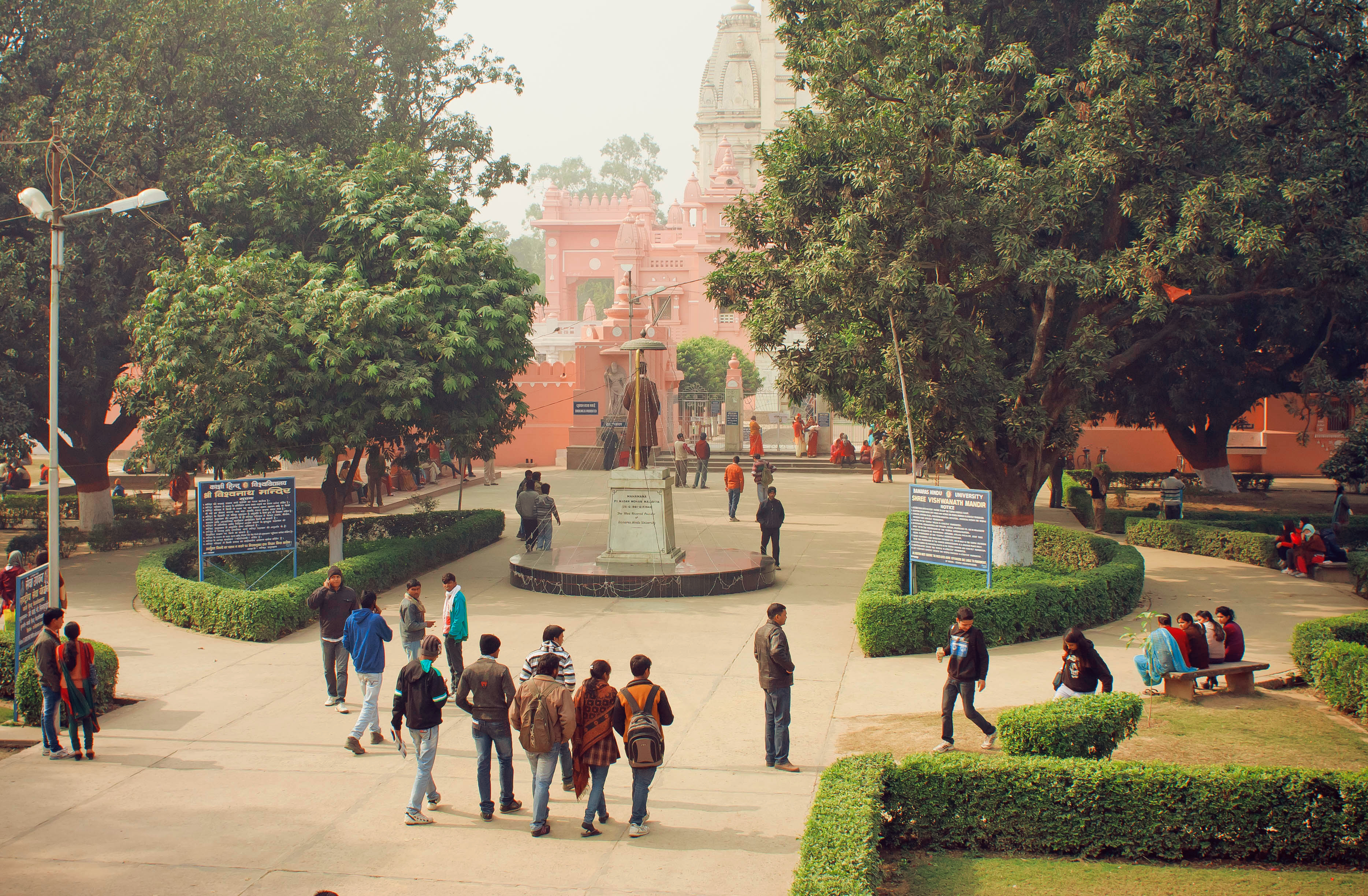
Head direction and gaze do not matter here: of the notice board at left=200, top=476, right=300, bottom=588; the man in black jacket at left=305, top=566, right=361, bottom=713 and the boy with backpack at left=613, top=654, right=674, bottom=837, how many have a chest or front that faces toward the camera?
2

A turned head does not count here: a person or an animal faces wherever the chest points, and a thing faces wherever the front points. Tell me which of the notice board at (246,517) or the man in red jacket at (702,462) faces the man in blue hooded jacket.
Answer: the notice board

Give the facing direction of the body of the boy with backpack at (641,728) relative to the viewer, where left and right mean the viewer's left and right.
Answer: facing away from the viewer

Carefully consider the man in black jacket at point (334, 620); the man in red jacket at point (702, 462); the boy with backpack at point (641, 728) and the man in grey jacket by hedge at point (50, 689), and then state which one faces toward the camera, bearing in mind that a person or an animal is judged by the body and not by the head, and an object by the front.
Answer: the man in black jacket

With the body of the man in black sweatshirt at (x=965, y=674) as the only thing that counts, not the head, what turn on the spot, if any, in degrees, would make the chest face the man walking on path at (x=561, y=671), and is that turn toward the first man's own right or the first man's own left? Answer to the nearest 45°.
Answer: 0° — they already face them

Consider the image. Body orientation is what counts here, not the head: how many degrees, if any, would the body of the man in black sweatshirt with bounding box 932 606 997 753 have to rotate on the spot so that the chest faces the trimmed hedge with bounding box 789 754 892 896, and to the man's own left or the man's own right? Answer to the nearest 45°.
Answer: approximately 45° to the man's own left

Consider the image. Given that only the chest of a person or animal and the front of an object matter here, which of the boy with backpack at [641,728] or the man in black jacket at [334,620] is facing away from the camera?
the boy with backpack

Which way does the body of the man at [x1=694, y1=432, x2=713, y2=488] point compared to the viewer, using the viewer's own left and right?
facing away from the viewer

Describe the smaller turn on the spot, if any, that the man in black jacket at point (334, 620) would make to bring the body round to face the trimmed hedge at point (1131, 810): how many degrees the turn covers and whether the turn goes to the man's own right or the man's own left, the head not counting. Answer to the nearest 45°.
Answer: approximately 45° to the man's own left

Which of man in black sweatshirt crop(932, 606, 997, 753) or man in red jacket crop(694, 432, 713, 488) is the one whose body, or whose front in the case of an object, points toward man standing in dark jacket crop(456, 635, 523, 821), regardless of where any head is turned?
the man in black sweatshirt

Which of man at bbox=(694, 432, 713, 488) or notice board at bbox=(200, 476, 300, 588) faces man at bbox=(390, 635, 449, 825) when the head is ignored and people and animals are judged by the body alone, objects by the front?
the notice board

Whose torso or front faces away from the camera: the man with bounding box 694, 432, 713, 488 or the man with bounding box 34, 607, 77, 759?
the man with bounding box 694, 432, 713, 488
